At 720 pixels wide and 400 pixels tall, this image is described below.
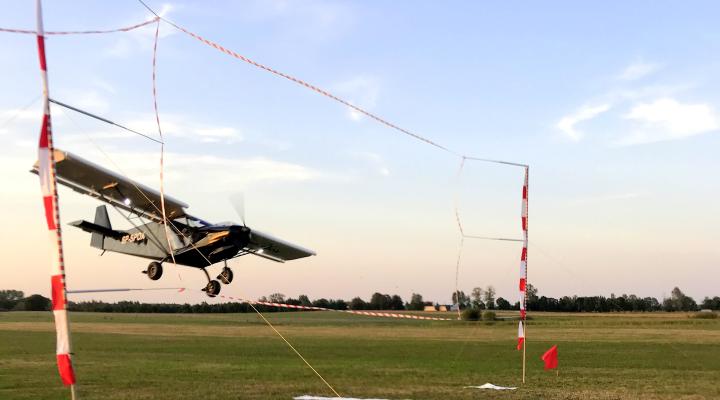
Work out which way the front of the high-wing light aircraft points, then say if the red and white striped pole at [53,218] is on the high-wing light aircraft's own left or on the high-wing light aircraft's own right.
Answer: on the high-wing light aircraft's own right

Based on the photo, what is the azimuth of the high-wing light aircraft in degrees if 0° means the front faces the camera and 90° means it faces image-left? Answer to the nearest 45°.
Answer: approximately 315°
